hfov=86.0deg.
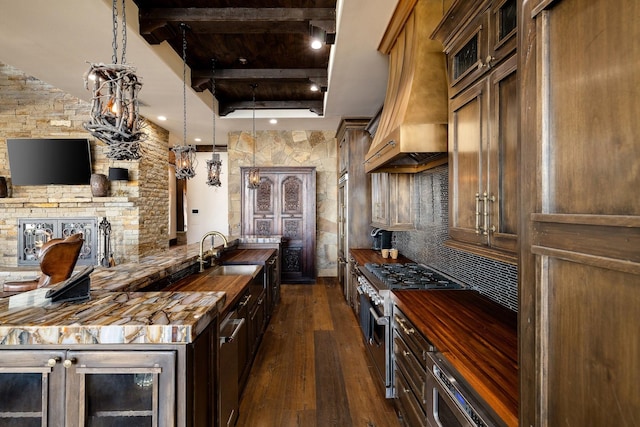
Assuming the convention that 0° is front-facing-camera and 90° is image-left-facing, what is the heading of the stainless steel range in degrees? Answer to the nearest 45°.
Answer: approximately 90°

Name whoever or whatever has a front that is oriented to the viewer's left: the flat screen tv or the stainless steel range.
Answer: the stainless steel range

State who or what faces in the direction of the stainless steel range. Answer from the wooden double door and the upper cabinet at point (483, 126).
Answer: the wooden double door

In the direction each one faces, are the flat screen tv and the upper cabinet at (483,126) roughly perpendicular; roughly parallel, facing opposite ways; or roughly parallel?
roughly perpendicular

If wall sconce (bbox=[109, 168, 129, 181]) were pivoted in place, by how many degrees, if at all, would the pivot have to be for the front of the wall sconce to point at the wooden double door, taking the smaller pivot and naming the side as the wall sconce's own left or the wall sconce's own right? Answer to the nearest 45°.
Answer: approximately 90° to the wall sconce's own left

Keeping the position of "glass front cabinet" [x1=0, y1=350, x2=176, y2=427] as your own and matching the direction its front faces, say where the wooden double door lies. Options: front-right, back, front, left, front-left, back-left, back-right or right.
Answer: back-left

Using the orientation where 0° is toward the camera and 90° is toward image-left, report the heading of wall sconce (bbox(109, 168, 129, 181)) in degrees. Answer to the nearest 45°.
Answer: approximately 0°
